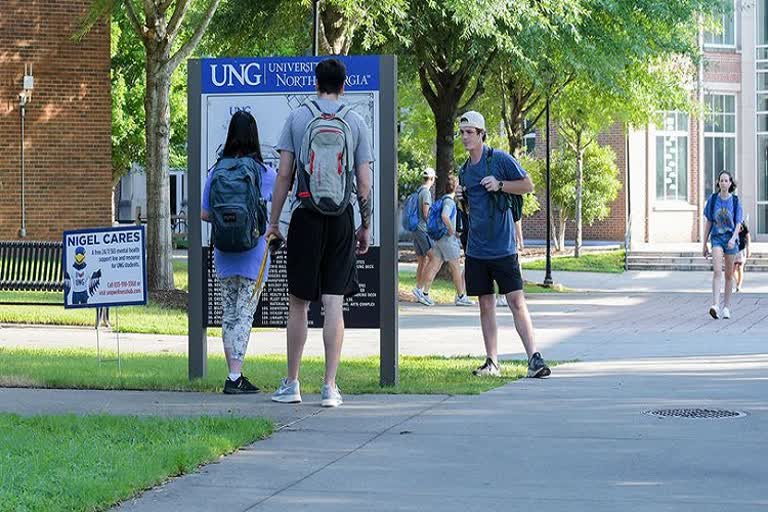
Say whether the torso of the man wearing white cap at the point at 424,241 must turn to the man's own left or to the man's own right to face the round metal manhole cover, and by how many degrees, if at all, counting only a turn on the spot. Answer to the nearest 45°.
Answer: approximately 90° to the man's own right

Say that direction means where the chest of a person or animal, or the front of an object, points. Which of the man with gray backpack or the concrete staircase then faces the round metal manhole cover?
the concrete staircase

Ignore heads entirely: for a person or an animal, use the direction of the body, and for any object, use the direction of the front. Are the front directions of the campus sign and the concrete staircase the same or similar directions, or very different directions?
same or similar directions

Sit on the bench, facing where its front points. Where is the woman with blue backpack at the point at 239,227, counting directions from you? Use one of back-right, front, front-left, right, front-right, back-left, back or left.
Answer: front

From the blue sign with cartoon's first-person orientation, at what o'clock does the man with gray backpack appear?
The man with gray backpack is roughly at 11 o'clock from the blue sign with cartoon.

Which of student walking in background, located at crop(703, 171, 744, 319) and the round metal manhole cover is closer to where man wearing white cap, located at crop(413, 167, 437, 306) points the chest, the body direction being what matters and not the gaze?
the student walking in background

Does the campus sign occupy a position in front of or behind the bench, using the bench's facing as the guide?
in front

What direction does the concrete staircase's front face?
toward the camera

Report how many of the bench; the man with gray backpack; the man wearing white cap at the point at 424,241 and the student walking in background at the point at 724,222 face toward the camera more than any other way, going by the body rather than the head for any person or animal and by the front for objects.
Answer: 2

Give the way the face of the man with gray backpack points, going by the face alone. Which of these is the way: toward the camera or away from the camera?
away from the camera

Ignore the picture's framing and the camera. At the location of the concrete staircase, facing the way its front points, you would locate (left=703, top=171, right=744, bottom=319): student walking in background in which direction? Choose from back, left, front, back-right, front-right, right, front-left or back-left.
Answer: front

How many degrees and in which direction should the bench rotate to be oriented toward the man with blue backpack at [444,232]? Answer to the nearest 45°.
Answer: approximately 90° to its left

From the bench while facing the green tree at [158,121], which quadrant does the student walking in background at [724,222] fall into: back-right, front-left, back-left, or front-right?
front-right

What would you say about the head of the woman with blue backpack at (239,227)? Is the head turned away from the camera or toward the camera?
away from the camera

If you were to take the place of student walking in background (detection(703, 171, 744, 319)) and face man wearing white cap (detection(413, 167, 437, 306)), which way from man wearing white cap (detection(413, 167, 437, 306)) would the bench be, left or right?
left

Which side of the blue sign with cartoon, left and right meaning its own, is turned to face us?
front
